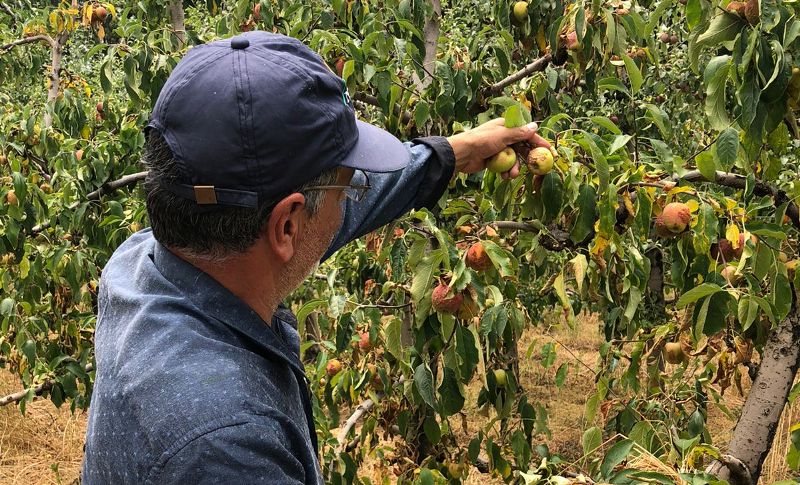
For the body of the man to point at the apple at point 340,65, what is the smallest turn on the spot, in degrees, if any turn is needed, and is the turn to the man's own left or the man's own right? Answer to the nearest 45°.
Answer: approximately 45° to the man's own left

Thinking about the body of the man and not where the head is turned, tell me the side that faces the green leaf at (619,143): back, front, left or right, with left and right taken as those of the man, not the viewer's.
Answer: front

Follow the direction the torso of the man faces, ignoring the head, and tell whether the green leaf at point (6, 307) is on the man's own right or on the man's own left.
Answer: on the man's own left

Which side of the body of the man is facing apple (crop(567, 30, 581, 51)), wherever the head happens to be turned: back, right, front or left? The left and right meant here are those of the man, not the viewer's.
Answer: front

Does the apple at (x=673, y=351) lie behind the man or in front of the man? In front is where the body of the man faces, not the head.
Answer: in front

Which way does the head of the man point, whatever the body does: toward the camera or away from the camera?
away from the camera

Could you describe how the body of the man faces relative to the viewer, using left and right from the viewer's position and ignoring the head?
facing away from the viewer and to the right of the viewer

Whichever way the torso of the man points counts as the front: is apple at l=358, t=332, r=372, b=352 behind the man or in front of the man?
in front

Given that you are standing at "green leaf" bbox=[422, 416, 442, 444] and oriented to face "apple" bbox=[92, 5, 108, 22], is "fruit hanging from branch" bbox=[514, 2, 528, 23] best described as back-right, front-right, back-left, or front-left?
front-right

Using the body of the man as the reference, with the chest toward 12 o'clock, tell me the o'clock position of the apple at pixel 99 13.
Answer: The apple is roughly at 10 o'clock from the man.

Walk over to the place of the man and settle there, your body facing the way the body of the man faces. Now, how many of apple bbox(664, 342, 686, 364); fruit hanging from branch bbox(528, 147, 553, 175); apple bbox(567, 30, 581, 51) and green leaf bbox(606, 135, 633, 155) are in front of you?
4

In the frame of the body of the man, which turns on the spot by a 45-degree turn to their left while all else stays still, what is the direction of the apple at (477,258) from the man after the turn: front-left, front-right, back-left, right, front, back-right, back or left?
front-right
